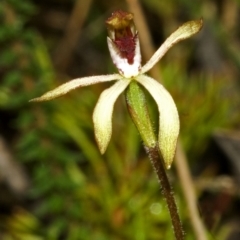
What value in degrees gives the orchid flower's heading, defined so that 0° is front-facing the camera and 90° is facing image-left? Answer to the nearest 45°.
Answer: approximately 0°
